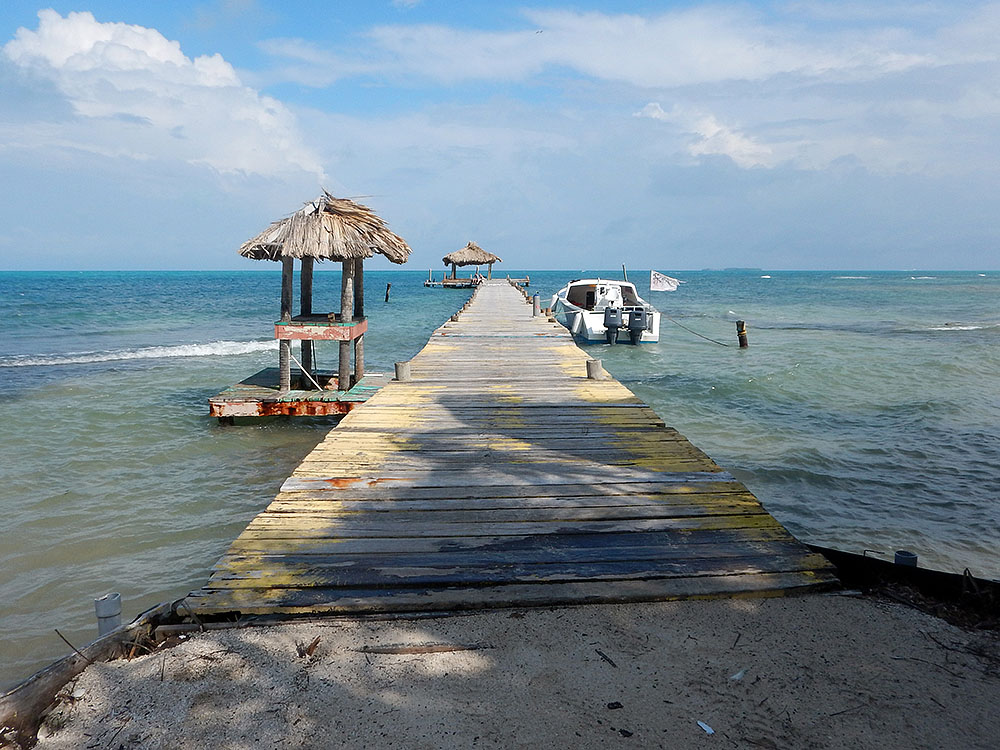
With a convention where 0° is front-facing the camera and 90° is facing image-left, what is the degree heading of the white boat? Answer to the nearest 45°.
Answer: approximately 135°

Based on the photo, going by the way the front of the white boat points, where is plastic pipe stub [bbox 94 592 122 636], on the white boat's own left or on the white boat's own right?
on the white boat's own left

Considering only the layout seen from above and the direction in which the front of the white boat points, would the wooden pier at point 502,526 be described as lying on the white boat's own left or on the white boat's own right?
on the white boat's own left
